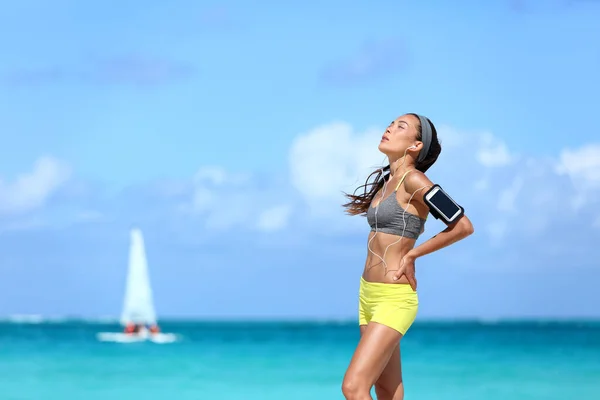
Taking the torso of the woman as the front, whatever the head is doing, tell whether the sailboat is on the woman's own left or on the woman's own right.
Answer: on the woman's own right
